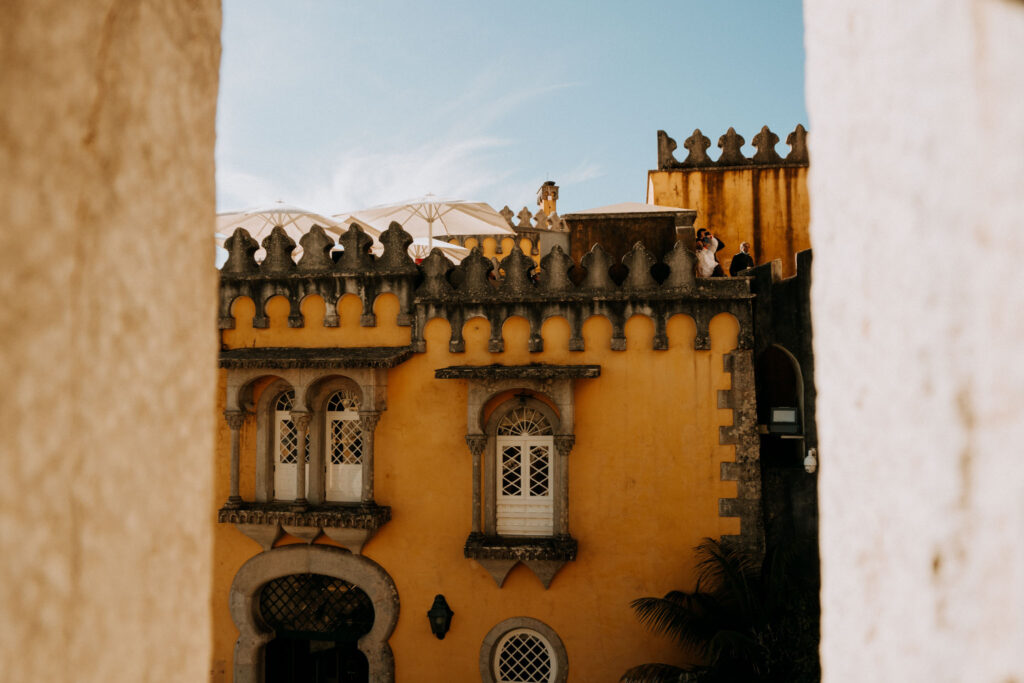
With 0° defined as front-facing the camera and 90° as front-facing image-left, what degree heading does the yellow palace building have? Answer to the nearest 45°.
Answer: approximately 0°

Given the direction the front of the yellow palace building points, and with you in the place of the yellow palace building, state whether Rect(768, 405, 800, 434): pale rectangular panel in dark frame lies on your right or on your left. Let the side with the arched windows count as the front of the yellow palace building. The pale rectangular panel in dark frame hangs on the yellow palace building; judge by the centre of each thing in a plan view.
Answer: on your left

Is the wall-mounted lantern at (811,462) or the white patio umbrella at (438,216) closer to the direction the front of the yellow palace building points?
the wall-mounted lantern

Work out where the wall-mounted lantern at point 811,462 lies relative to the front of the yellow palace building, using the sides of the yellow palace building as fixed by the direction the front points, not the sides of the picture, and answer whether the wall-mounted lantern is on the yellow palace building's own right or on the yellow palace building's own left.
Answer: on the yellow palace building's own left
